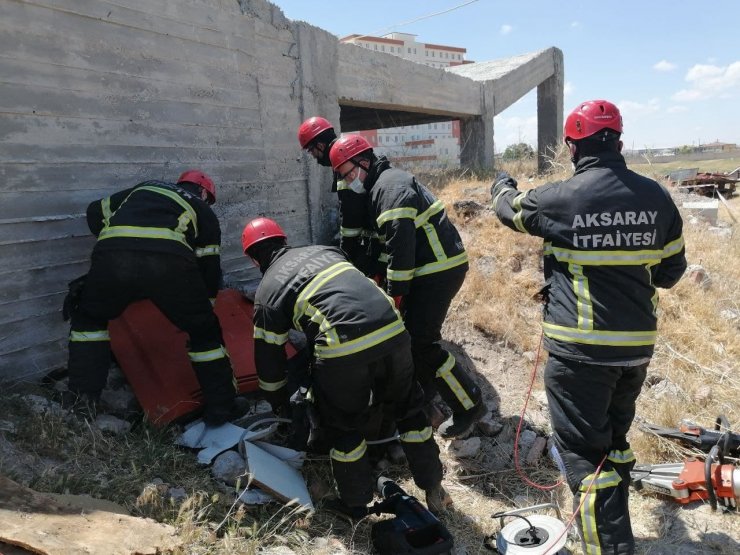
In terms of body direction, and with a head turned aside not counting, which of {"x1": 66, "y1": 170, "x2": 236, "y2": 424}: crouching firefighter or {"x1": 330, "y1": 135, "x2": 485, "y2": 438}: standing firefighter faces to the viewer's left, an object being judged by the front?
the standing firefighter

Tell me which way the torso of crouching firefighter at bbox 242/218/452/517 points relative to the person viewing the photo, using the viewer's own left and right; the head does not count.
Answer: facing away from the viewer and to the left of the viewer

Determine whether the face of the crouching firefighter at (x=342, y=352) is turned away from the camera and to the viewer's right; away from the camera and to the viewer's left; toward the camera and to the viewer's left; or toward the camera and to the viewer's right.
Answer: away from the camera and to the viewer's left

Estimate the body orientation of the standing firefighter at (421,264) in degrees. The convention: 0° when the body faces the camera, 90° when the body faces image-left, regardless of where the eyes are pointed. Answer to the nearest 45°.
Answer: approximately 90°

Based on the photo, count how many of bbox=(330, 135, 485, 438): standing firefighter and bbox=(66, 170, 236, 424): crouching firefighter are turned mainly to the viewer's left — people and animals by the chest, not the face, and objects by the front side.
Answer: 1

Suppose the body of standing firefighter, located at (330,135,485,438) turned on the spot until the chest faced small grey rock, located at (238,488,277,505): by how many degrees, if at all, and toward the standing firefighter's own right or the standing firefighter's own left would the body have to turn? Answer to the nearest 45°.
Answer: approximately 45° to the standing firefighter's own left

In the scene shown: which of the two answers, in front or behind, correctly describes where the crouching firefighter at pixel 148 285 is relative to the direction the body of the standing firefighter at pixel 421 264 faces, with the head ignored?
in front

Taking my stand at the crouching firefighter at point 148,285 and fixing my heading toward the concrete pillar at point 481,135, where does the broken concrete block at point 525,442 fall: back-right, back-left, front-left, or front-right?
front-right

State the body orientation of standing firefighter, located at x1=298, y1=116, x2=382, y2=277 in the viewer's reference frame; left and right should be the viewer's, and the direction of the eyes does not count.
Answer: facing the viewer and to the left of the viewer

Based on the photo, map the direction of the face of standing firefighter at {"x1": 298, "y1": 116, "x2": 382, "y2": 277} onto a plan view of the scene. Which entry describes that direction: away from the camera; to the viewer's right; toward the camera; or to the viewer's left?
to the viewer's left

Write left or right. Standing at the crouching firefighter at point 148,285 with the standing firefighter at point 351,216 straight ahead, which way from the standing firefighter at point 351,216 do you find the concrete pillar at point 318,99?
left
